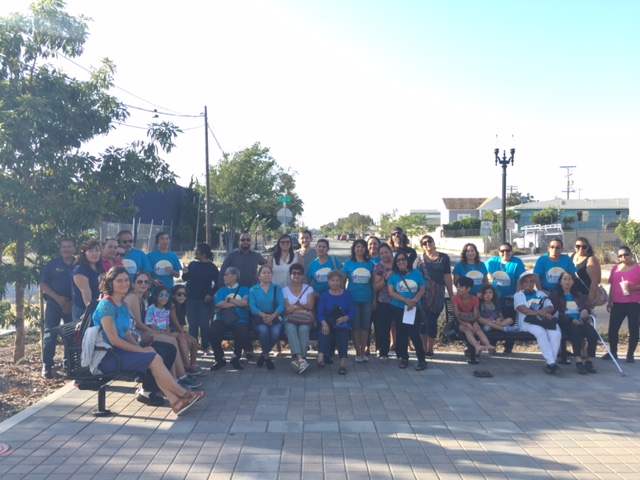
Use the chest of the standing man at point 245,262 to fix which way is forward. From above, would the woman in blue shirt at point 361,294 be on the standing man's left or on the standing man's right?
on the standing man's left

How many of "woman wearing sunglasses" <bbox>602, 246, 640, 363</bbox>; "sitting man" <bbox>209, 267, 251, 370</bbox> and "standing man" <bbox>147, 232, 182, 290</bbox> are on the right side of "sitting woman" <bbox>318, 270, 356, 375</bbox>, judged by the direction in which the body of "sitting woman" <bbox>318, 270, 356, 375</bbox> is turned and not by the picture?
2

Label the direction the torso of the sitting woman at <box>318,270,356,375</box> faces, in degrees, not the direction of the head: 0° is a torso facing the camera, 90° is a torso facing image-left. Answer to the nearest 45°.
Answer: approximately 0°

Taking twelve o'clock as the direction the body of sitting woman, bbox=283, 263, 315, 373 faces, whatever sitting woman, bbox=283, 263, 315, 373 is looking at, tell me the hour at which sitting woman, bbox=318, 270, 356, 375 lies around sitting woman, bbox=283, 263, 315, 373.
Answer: sitting woman, bbox=318, 270, 356, 375 is roughly at 9 o'clock from sitting woman, bbox=283, 263, 315, 373.

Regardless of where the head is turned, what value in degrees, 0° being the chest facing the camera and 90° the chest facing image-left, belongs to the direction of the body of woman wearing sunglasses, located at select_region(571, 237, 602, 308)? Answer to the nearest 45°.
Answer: approximately 45°

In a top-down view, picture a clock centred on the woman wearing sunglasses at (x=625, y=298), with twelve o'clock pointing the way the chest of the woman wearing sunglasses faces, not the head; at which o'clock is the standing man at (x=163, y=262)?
The standing man is roughly at 2 o'clock from the woman wearing sunglasses.
